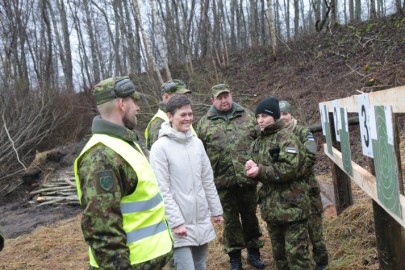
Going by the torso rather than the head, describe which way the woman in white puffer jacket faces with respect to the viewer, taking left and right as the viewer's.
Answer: facing the viewer and to the right of the viewer

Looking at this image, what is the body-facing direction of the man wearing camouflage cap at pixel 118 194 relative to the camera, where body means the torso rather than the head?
to the viewer's right

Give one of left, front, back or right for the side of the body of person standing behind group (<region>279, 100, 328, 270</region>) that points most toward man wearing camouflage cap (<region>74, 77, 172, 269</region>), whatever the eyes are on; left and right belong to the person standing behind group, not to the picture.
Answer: front

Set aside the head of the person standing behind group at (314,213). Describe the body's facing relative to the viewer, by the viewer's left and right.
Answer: facing the viewer and to the left of the viewer

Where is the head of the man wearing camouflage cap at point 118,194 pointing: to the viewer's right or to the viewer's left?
to the viewer's right

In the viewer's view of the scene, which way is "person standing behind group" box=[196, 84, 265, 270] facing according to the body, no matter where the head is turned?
toward the camera

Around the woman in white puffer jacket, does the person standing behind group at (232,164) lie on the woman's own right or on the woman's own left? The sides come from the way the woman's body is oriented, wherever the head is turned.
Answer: on the woman's own left

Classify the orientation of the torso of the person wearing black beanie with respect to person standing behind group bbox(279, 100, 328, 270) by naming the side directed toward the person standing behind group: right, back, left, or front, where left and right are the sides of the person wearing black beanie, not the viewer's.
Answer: back

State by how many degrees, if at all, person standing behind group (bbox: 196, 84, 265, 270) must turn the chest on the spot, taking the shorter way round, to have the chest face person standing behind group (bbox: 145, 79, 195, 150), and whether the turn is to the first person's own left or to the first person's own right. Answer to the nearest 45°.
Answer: approximately 90° to the first person's own right

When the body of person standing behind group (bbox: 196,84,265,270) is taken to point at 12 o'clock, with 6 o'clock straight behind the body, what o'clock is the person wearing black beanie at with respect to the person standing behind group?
The person wearing black beanie is roughly at 11 o'clock from the person standing behind group.

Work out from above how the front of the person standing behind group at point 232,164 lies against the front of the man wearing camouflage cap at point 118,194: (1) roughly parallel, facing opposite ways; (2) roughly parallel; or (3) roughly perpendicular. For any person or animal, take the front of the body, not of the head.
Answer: roughly perpendicular
